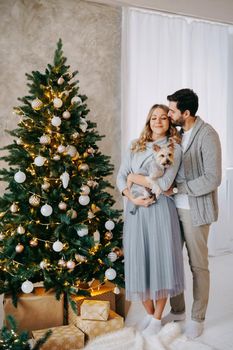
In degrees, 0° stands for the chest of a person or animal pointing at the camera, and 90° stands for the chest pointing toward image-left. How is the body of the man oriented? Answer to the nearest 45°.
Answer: approximately 45°

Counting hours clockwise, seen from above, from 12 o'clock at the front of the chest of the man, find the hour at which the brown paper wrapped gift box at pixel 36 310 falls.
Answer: The brown paper wrapped gift box is roughly at 1 o'clock from the man.

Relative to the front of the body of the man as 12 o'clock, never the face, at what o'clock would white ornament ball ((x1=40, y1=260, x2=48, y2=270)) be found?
The white ornament ball is roughly at 1 o'clock from the man.

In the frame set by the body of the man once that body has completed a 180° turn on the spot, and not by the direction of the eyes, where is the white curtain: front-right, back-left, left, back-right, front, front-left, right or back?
front-left
